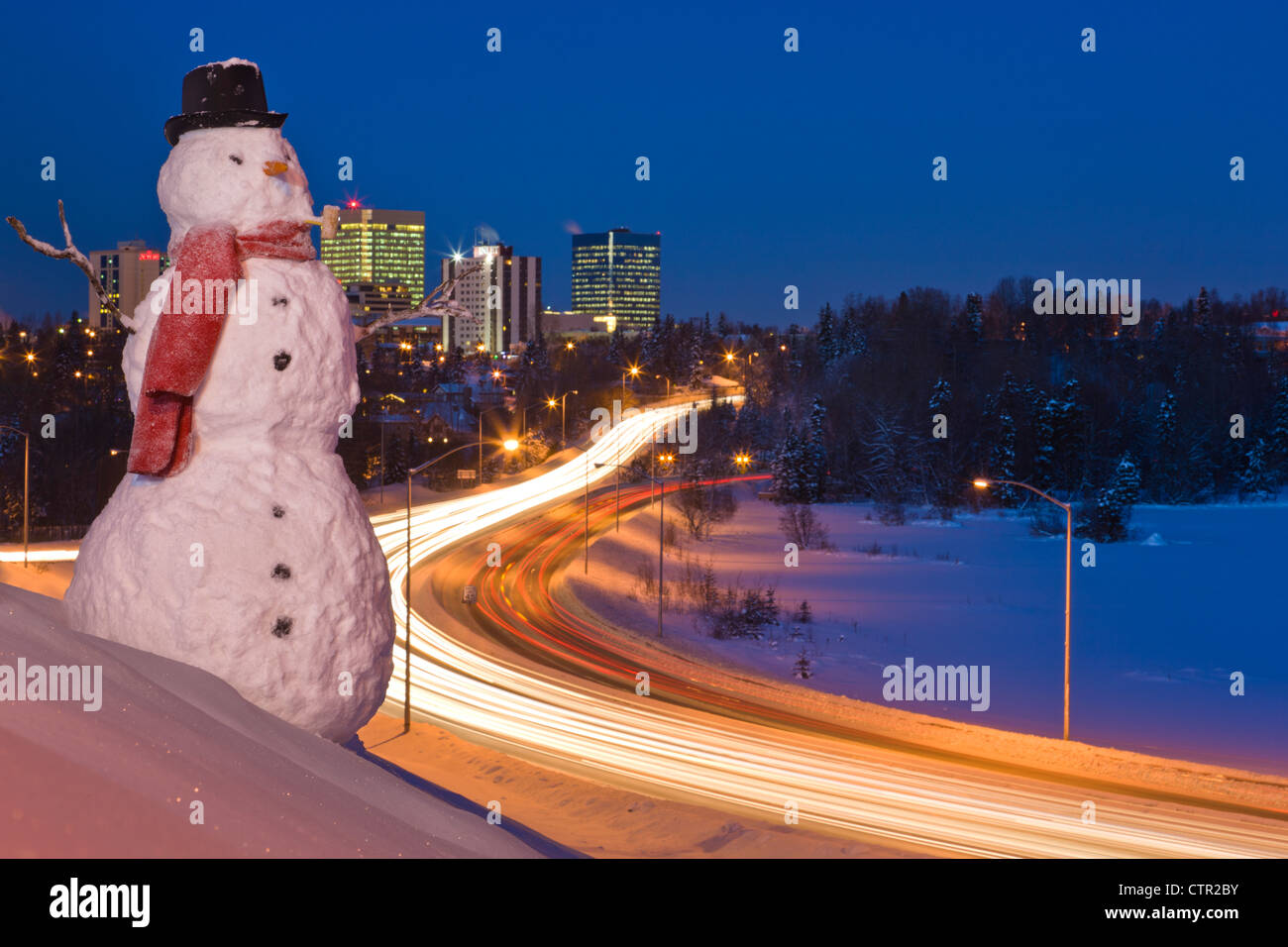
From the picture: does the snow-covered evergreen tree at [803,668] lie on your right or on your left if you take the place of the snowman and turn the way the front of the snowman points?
on your left

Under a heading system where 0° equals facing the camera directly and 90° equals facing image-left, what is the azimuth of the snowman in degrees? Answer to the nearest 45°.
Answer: approximately 315°
